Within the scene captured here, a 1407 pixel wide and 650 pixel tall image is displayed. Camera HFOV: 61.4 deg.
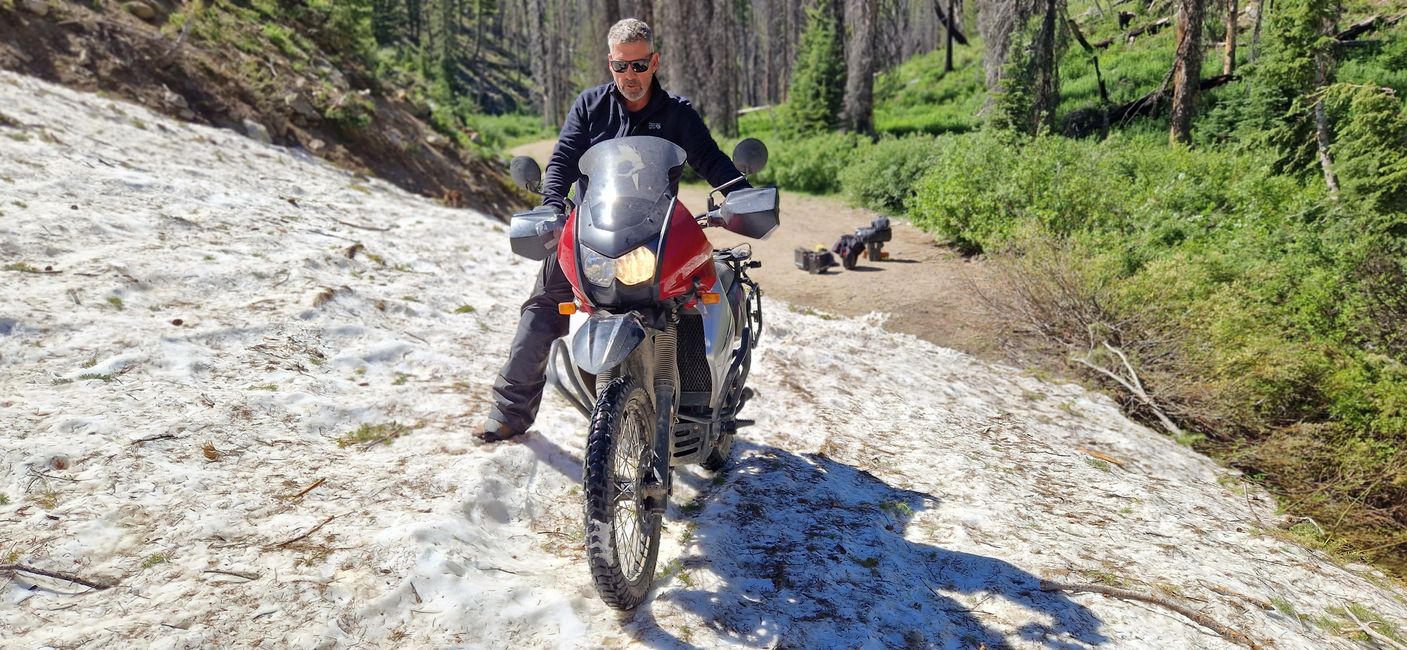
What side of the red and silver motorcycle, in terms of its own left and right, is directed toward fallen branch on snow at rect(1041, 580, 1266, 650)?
left

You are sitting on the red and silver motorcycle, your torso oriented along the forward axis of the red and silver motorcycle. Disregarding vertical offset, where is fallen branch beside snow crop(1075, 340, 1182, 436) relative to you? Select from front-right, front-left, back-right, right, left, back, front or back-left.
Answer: back-left

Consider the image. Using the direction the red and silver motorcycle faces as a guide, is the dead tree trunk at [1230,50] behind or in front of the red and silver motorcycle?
behind

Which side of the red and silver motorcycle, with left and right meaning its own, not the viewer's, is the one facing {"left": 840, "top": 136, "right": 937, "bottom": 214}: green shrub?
back

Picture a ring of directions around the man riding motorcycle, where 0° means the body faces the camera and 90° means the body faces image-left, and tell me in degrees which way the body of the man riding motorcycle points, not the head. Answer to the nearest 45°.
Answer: approximately 0°

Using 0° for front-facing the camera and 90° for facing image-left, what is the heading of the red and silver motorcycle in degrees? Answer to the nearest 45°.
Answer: approximately 0°

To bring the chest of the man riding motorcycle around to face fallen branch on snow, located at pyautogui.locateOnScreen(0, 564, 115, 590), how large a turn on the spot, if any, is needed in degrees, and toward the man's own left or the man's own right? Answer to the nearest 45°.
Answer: approximately 45° to the man's own right

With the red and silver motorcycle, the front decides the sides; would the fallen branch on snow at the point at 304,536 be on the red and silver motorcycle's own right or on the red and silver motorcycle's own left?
on the red and silver motorcycle's own right

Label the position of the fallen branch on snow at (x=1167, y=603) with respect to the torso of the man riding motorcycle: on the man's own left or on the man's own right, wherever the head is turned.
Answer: on the man's own left
